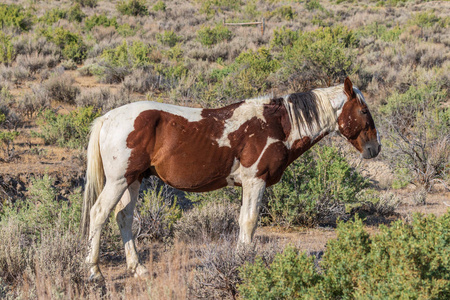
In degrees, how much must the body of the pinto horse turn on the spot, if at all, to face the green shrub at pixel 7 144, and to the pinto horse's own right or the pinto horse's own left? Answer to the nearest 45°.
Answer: approximately 135° to the pinto horse's own left

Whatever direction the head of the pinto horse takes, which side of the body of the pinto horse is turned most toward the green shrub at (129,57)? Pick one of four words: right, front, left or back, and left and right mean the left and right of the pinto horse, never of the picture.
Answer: left

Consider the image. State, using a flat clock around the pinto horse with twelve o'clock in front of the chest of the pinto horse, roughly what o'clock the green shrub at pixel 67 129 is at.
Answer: The green shrub is roughly at 8 o'clock from the pinto horse.

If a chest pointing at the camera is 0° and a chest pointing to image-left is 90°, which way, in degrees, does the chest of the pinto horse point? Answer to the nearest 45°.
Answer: approximately 270°

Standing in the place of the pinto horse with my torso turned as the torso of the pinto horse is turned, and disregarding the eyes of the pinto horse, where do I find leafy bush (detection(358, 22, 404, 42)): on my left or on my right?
on my left

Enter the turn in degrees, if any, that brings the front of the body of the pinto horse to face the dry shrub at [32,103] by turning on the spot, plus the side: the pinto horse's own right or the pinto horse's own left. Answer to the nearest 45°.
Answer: approximately 135° to the pinto horse's own left

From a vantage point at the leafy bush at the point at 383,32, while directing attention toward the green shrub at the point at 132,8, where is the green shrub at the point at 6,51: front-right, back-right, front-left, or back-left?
front-left

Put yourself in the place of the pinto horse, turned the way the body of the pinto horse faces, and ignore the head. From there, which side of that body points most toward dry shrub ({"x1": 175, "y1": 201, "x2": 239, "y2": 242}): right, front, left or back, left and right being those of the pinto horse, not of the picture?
left

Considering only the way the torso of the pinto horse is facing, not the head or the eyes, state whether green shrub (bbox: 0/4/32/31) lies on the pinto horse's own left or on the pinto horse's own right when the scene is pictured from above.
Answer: on the pinto horse's own left

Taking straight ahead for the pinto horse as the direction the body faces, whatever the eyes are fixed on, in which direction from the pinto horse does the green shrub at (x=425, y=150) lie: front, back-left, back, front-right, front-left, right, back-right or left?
front-left

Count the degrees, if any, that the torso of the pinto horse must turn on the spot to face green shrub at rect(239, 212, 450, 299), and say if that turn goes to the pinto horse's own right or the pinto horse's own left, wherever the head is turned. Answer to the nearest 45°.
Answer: approximately 45° to the pinto horse's own right

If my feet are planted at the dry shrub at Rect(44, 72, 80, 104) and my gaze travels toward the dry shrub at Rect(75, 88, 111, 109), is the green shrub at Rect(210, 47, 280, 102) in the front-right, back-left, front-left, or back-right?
front-left
